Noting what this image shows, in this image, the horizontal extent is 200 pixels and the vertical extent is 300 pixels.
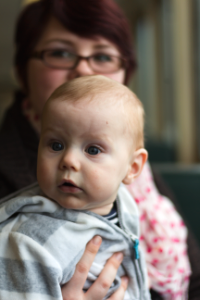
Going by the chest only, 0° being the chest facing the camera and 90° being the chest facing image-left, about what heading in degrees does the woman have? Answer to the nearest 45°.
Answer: approximately 0°

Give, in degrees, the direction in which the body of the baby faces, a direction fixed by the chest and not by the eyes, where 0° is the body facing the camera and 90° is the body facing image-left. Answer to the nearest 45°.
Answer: approximately 315°
